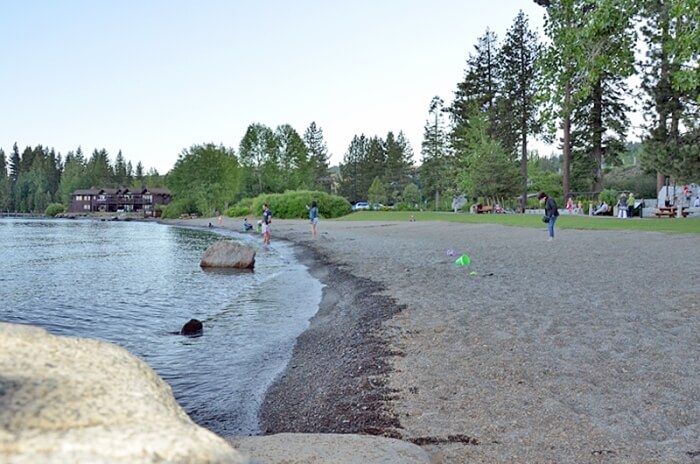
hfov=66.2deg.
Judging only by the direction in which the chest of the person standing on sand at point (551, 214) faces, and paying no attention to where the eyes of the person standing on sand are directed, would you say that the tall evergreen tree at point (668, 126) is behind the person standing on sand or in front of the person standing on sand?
behind

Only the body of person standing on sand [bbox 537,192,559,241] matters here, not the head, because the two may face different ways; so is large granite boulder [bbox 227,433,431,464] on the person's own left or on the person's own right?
on the person's own left

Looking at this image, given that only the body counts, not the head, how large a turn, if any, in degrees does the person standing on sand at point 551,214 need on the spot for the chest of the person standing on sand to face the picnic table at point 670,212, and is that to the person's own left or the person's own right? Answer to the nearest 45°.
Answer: approximately 135° to the person's own right

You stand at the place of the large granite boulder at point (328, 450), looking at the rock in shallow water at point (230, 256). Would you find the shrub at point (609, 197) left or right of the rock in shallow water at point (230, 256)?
right

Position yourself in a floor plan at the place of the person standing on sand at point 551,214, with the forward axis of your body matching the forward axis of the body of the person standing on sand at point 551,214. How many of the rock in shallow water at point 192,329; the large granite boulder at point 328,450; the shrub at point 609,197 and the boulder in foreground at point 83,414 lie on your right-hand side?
1

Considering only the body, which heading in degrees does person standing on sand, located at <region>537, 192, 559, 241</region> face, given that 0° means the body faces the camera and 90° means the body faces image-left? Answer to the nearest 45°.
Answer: approximately 90°

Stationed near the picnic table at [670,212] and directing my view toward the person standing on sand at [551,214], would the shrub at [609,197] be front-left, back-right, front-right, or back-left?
back-right

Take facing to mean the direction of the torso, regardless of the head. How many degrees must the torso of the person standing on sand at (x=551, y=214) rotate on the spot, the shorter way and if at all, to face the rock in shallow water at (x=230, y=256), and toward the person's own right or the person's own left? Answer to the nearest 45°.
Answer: approximately 45° to the person's own left

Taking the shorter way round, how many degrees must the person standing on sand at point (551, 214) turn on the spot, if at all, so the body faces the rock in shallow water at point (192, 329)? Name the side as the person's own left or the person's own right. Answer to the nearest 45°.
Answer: approximately 45° to the person's own left
